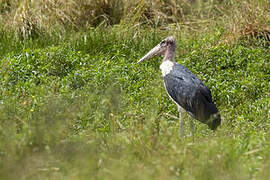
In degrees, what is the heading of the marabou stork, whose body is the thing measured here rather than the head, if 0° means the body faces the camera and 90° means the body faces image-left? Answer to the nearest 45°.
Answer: approximately 90°
